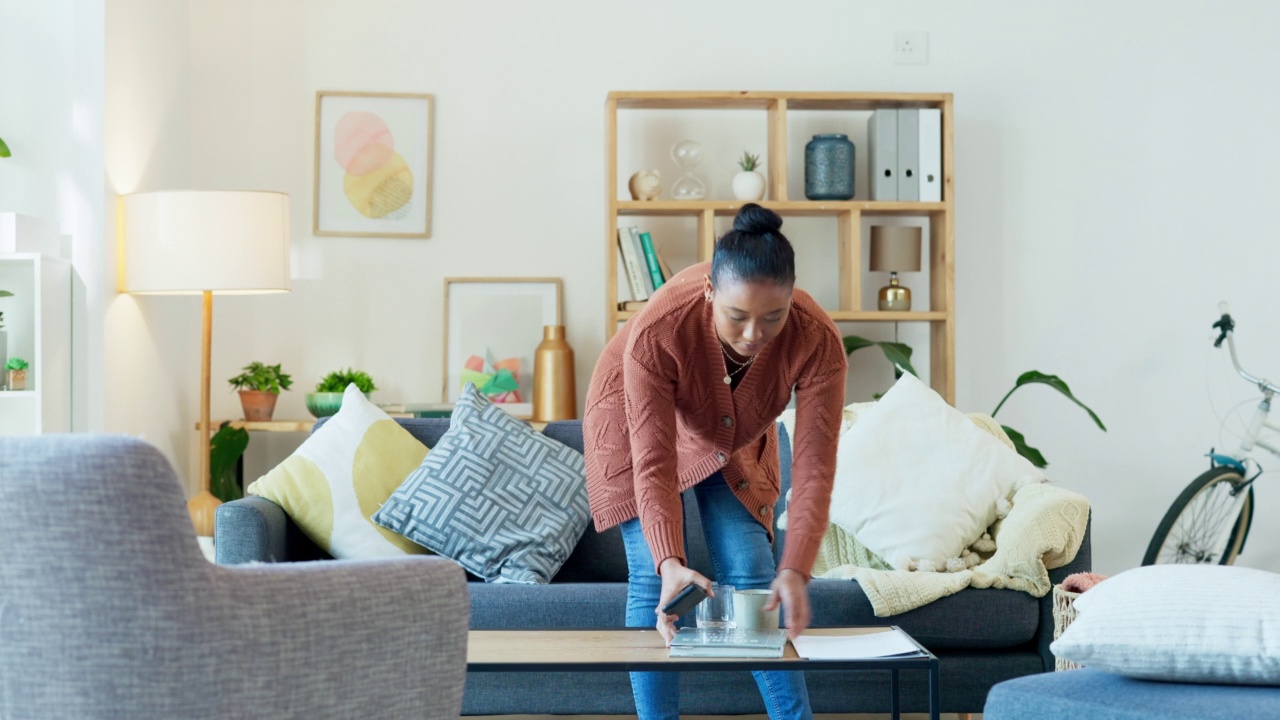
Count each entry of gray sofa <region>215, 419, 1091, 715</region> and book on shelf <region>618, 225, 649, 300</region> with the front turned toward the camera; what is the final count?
2

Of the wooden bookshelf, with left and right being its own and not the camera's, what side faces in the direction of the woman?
front

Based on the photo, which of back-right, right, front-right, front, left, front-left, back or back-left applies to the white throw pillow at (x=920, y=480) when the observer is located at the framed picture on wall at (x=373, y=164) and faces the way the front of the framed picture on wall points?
front-left

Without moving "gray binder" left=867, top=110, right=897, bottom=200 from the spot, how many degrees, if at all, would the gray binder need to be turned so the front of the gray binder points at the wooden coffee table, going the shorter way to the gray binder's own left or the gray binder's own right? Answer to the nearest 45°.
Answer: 0° — it already faces it

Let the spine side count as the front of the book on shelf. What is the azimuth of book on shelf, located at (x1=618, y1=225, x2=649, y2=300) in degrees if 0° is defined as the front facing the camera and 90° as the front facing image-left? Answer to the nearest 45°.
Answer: approximately 0°

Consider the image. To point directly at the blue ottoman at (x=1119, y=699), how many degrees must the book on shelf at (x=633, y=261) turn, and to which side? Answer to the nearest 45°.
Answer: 0° — it already faces it

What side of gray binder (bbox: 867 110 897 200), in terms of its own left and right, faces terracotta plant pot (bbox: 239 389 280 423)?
right

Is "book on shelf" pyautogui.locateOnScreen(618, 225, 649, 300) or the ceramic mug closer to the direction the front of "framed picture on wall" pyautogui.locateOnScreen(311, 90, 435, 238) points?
the ceramic mug

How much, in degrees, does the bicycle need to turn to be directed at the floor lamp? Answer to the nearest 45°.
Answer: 0° — it already faces it
